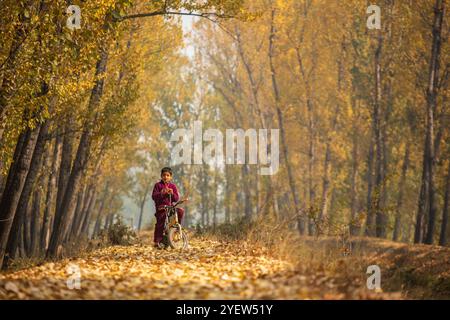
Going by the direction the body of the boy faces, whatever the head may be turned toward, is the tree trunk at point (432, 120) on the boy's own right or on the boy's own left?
on the boy's own left

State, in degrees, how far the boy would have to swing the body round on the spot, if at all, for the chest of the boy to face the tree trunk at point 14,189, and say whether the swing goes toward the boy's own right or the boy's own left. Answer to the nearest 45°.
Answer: approximately 45° to the boy's own right

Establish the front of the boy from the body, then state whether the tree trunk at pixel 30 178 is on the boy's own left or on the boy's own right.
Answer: on the boy's own right

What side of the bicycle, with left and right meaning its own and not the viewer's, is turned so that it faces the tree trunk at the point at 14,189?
right

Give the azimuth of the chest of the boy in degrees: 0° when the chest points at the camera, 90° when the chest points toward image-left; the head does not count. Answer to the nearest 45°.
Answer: approximately 0°

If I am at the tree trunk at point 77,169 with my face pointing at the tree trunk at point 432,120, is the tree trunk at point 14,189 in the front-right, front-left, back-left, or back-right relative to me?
back-right

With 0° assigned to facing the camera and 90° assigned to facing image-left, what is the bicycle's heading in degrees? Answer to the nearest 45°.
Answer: approximately 315°

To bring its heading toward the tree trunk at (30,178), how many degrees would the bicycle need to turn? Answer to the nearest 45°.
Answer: approximately 135° to its right
